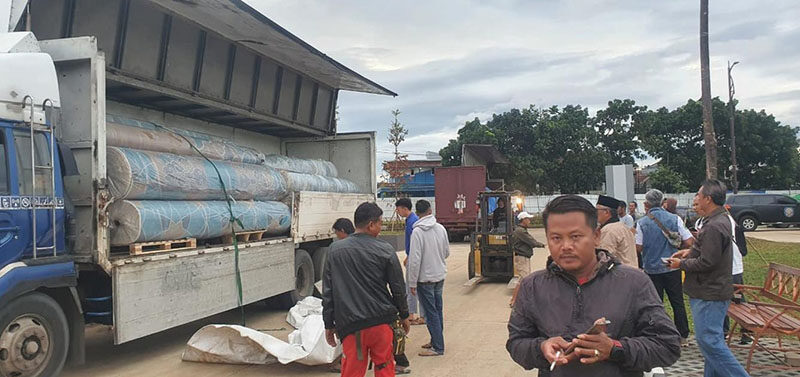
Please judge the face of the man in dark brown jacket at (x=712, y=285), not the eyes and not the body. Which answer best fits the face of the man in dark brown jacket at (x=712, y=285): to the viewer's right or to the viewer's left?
to the viewer's left

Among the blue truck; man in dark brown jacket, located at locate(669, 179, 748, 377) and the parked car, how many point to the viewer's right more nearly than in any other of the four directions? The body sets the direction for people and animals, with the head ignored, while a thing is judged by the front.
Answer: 1

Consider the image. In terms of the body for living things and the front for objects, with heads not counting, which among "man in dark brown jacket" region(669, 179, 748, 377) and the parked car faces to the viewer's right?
the parked car

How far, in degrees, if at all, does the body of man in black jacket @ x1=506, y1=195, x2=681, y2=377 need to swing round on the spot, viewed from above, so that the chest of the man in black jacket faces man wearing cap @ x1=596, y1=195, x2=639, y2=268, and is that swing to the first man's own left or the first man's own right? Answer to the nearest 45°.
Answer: approximately 180°

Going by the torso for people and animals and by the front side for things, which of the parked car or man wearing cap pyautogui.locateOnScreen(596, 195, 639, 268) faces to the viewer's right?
the parked car

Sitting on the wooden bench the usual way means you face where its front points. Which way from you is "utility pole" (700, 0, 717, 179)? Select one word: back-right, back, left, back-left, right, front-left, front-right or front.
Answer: back-right

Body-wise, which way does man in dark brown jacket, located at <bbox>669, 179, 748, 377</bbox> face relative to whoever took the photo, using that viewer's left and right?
facing to the left of the viewer

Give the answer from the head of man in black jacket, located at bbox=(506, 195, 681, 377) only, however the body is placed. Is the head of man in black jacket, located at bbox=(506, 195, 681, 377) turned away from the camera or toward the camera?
toward the camera

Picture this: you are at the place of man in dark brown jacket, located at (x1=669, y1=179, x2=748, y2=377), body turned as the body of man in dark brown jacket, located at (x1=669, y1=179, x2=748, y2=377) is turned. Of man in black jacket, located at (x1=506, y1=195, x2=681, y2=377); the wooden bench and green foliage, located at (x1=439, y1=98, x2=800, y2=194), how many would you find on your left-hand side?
1

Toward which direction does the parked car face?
to the viewer's right
